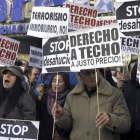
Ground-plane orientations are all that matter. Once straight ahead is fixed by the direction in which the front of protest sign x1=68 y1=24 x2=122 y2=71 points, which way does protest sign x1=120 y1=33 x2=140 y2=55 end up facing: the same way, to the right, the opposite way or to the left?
the same way

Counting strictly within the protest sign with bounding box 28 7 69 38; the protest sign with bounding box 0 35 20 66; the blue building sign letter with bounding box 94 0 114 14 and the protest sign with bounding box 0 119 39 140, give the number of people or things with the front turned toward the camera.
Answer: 4

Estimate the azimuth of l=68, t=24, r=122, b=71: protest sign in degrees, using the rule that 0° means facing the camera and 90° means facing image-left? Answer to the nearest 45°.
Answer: approximately 0°

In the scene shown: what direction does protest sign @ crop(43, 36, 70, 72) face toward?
toward the camera

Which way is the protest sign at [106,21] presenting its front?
toward the camera

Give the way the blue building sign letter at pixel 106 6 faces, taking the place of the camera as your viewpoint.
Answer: facing the viewer

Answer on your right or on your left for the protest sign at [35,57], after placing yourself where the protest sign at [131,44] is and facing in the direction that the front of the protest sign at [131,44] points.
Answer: on your right

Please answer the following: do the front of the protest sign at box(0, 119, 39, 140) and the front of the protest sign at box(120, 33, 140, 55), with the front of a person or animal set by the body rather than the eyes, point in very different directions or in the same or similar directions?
same or similar directions

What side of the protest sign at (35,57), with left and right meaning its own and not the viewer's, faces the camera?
front

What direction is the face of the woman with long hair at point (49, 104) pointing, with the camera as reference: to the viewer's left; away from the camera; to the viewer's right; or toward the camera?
toward the camera

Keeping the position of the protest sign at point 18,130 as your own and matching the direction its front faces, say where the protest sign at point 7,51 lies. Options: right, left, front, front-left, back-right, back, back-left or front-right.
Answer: back
